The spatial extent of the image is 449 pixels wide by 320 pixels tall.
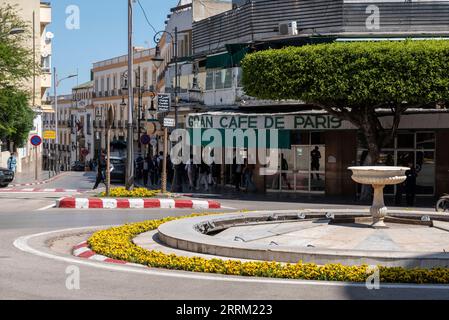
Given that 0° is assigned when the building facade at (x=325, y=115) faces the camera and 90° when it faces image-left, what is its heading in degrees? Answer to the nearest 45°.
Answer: approximately 0°

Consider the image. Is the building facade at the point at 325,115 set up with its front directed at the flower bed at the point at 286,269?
yes

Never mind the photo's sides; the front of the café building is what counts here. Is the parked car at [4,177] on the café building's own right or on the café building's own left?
on the café building's own right

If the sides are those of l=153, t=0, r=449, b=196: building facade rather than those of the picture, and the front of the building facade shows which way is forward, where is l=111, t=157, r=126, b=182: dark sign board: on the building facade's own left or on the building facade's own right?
on the building facade's own right

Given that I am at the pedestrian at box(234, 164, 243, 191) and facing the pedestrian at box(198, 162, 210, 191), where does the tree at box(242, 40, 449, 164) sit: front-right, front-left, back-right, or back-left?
back-left
